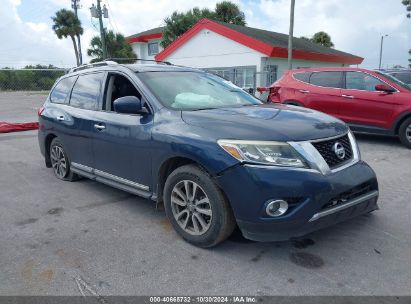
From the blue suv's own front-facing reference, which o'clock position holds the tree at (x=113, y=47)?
The tree is roughly at 7 o'clock from the blue suv.

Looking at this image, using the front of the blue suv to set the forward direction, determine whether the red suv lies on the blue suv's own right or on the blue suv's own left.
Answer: on the blue suv's own left

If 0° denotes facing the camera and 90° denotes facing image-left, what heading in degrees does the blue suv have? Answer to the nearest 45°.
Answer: approximately 315°

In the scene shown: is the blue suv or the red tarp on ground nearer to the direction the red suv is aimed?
the blue suv

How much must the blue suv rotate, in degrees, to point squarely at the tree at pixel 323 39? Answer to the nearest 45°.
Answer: approximately 135° to its left

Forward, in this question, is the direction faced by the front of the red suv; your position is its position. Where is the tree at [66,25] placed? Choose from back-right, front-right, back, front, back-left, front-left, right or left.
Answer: back

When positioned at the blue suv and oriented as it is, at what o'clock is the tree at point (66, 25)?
The tree is roughly at 7 o'clock from the blue suv.

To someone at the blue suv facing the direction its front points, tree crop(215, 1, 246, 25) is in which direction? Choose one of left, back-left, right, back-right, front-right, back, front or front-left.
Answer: back-left

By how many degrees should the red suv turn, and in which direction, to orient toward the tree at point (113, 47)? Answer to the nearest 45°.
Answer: approximately 180°

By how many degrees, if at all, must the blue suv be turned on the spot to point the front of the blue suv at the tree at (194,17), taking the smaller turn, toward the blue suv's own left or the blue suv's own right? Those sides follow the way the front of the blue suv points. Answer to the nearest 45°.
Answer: approximately 135° to the blue suv's own left

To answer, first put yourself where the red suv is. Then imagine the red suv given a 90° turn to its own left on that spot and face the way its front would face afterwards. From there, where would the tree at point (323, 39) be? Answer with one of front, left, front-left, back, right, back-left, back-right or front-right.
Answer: front-left

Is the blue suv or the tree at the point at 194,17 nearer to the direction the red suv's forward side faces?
the blue suv
